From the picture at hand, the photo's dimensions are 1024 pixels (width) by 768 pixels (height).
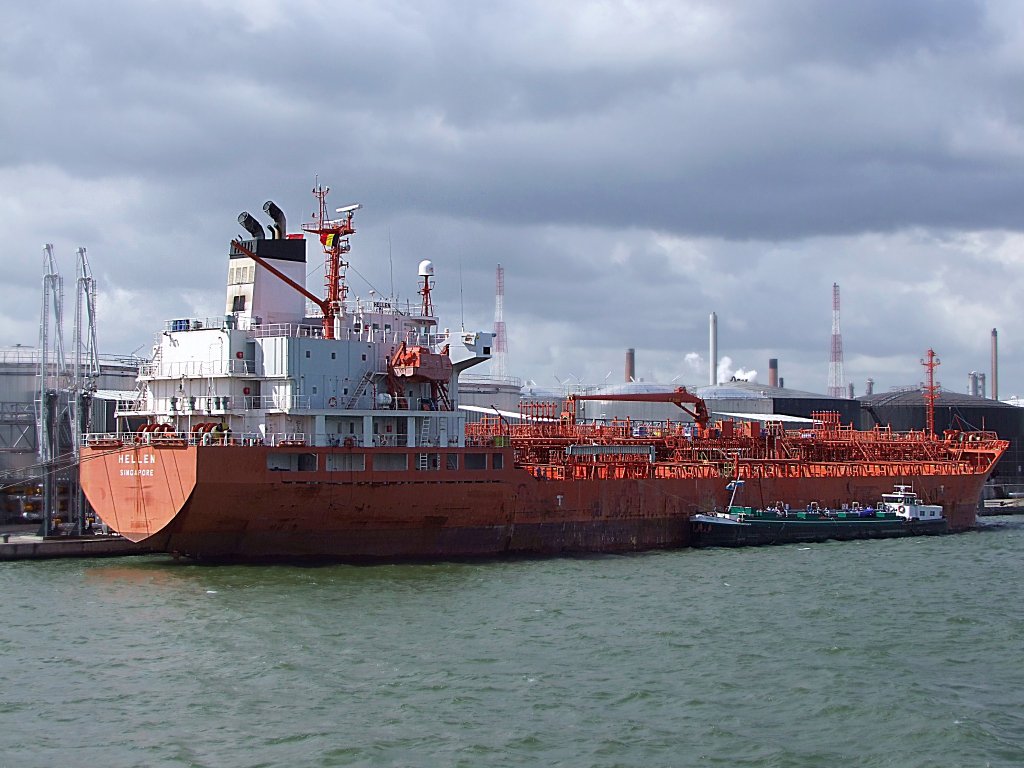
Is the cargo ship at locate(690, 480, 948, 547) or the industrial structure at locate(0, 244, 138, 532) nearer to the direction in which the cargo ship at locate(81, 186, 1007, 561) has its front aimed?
the cargo ship

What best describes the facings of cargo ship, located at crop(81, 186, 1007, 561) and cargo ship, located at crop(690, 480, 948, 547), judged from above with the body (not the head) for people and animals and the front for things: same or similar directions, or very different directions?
very different directions

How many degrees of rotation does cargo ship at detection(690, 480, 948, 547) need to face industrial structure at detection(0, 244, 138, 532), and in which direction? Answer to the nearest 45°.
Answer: approximately 45° to its right

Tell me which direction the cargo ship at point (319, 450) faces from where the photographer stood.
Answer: facing away from the viewer and to the right of the viewer

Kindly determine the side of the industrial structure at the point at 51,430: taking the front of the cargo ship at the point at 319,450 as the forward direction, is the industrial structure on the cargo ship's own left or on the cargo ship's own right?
on the cargo ship's own left

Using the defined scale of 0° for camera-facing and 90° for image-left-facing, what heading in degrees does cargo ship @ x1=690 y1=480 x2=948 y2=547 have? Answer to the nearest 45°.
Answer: approximately 45°
